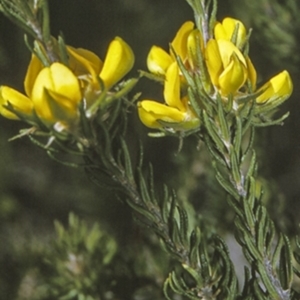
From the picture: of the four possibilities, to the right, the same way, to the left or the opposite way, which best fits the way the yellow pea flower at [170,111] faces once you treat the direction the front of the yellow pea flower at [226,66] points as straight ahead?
to the right

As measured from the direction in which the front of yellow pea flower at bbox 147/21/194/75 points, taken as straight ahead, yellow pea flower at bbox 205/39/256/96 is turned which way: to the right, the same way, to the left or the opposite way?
to the left

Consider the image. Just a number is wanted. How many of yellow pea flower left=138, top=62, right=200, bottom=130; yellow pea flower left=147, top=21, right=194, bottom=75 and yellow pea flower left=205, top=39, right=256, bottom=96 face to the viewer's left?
2

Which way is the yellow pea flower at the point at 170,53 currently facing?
to the viewer's left

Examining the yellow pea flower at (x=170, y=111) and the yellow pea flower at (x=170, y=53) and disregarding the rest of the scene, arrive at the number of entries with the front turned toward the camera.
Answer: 0

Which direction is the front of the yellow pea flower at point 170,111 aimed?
to the viewer's left

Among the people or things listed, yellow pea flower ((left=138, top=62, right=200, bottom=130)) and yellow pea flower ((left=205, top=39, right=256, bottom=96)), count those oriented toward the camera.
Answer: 1

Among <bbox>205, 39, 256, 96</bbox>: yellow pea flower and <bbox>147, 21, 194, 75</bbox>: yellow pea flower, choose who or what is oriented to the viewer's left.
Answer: <bbox>147, 21, 194, 75</bbox>: yellow pea flower
